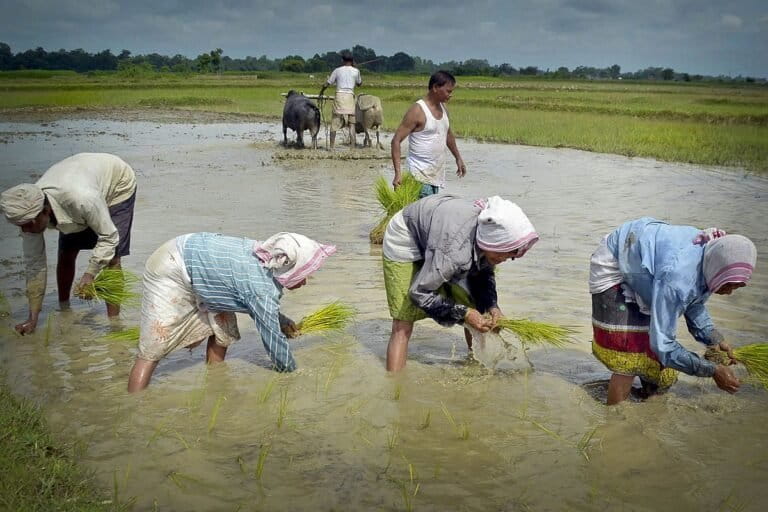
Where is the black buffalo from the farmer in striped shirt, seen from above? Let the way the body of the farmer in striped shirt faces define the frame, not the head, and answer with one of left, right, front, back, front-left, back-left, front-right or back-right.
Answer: left

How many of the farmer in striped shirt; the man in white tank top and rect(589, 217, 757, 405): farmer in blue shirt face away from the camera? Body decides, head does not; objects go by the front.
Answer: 0

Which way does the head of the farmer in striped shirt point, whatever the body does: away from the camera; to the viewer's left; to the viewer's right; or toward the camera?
to the viewer's right

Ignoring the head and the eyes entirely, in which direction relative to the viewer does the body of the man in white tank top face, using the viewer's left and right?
facing the viewer and to the right of the viewer

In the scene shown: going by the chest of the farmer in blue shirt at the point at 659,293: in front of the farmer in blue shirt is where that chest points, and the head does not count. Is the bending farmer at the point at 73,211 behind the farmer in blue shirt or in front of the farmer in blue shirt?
behind

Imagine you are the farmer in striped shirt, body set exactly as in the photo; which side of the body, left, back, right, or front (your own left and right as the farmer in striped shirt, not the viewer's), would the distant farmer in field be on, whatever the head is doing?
left

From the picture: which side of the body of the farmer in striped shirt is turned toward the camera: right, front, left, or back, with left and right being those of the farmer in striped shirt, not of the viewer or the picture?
right

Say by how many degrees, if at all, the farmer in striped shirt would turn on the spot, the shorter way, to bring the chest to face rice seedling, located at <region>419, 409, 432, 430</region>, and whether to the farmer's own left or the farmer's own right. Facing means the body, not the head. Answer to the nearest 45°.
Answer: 0° — they already face it

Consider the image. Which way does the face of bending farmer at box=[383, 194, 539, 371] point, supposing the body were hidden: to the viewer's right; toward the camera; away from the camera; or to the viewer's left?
to the viewer's right

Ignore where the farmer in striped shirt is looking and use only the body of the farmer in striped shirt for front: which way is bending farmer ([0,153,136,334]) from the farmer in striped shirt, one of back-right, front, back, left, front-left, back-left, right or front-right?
back-left

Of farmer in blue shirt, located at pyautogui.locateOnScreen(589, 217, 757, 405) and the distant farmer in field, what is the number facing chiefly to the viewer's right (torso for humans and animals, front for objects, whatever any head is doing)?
1

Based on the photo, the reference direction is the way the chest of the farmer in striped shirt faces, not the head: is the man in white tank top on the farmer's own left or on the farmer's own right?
on the farmer's own left

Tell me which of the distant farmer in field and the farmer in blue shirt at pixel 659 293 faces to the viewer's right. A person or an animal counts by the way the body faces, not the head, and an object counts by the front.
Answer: the farmer in blue shirt

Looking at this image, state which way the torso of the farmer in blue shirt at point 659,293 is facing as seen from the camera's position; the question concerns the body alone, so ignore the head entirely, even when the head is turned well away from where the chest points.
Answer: to the viewer's right

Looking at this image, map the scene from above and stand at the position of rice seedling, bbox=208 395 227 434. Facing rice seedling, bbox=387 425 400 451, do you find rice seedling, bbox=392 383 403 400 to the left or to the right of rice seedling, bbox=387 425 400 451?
left

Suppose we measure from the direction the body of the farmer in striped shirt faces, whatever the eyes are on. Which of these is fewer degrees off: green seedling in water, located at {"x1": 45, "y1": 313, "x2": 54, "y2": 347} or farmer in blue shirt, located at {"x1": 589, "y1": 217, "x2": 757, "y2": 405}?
the farmer in blue shirt
